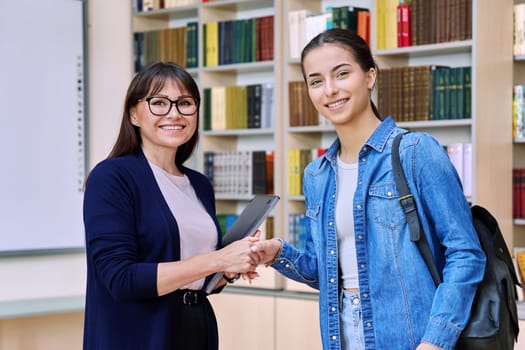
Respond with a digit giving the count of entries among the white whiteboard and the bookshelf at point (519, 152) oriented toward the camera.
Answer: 2

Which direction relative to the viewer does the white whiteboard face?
toward the camera

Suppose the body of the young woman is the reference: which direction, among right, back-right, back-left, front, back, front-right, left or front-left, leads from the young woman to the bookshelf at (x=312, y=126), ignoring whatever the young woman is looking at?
back-right

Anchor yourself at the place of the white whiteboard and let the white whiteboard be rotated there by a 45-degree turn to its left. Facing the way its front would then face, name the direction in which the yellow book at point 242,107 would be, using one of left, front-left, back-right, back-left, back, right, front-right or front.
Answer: front-left

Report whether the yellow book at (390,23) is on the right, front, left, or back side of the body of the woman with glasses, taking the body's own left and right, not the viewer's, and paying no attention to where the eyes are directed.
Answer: left

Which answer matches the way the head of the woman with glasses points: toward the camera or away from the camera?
toward the camera

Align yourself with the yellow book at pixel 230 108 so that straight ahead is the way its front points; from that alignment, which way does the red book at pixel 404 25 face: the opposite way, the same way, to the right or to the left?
the same way

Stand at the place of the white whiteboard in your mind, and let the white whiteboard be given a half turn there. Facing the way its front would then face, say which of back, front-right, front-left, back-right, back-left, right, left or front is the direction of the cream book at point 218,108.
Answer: right

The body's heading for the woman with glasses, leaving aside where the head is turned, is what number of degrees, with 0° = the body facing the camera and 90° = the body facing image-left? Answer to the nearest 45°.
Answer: approximately 315°
